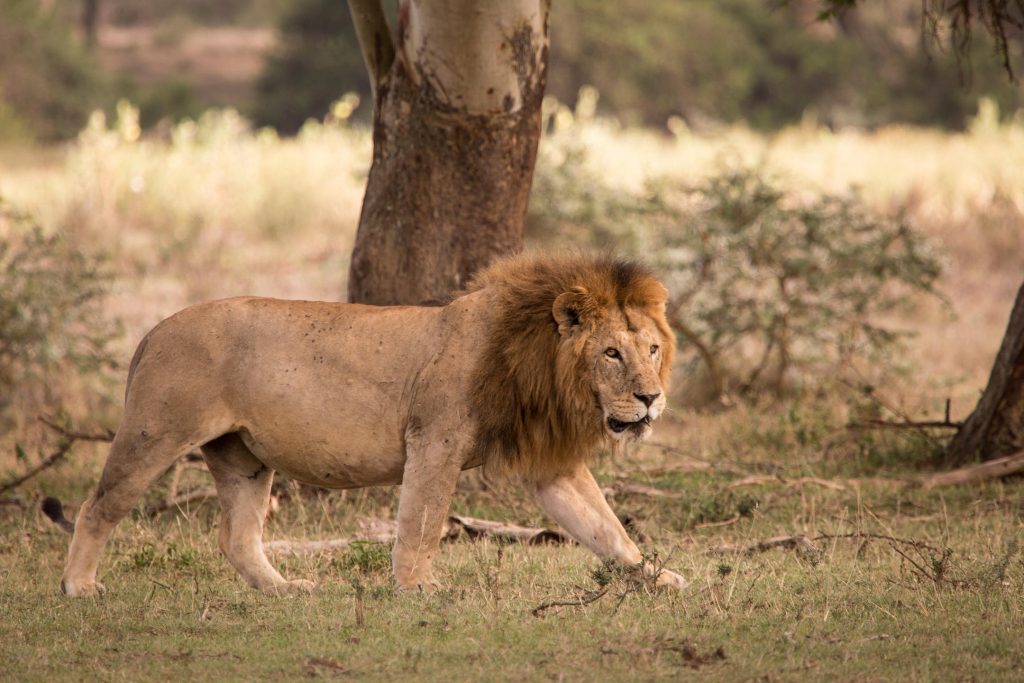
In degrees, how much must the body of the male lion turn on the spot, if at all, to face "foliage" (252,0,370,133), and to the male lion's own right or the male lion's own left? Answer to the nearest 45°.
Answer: approximately 90° to the male lion's own left

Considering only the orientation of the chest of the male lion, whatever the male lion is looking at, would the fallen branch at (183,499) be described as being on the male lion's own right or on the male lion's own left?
on the male lion's own left

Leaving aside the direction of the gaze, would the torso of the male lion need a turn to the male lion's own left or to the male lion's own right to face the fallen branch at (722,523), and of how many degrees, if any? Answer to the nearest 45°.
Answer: approximately 45° to the male lion's own left

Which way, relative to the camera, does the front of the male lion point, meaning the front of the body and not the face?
to the viewer's right

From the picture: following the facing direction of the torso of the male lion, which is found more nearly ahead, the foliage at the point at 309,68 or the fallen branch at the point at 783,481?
the fallen branch

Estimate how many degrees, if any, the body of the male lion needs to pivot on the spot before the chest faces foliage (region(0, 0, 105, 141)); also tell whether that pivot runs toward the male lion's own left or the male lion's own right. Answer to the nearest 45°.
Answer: approximately 90° to the male lion's own left

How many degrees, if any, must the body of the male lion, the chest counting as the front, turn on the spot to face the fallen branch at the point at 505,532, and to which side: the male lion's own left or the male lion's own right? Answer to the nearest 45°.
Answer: approximately 45° to the male lion's own left

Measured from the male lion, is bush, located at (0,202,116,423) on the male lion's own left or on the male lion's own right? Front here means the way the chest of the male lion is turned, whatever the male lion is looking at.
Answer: on the male lion's own left

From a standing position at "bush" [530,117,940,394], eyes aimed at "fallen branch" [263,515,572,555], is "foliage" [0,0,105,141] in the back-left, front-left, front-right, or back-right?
back-right
